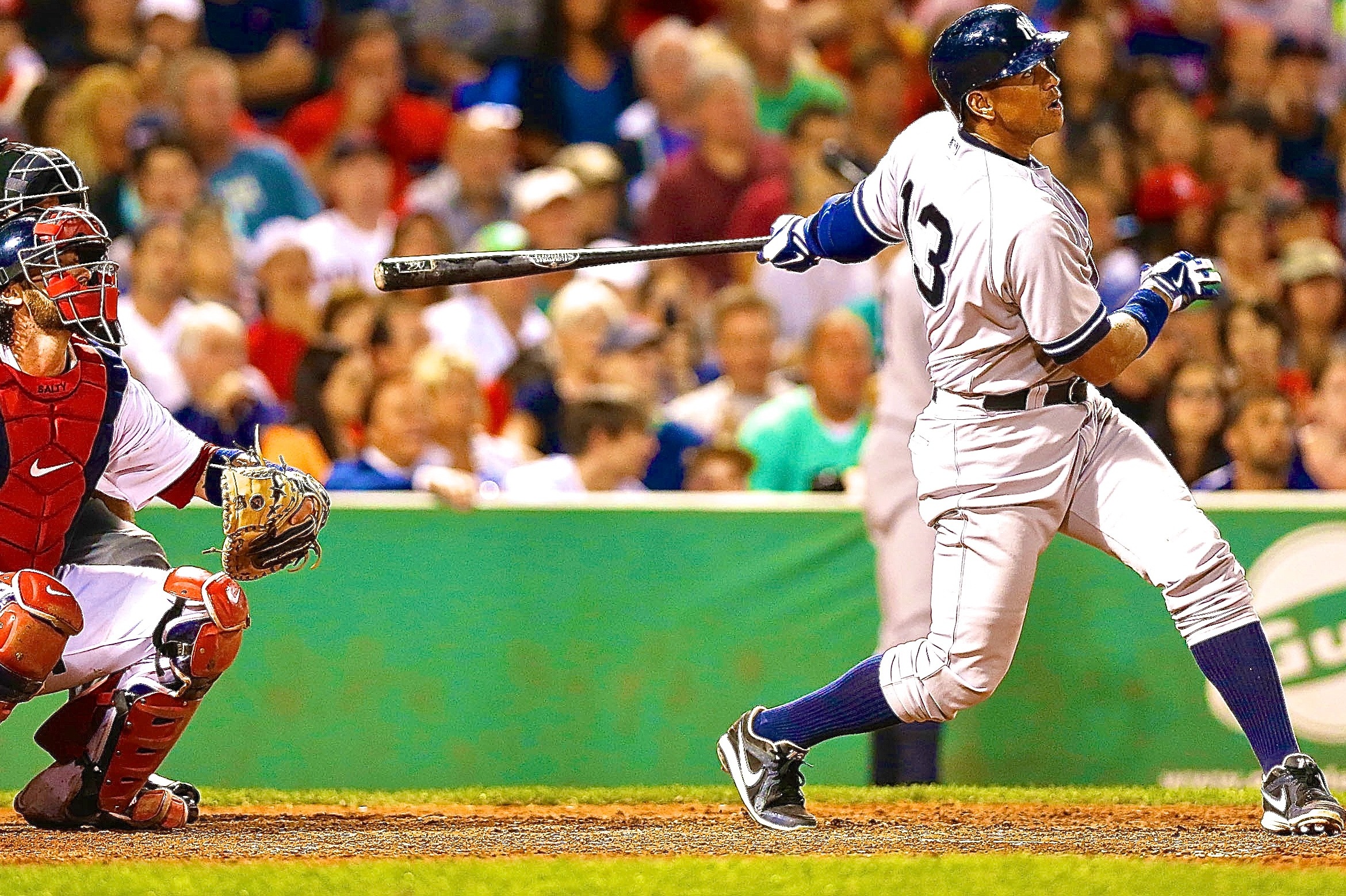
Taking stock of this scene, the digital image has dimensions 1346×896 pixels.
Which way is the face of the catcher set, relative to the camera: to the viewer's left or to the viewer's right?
to the viewer's right

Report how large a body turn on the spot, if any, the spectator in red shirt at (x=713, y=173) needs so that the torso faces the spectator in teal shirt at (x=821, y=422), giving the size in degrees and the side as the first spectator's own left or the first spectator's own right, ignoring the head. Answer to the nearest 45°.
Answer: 0° — they already face them

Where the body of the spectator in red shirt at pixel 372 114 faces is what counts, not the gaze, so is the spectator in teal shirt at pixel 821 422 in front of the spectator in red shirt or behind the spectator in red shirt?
in front

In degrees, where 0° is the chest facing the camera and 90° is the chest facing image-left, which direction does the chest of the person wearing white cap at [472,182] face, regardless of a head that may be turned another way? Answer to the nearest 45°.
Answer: approximately 315°

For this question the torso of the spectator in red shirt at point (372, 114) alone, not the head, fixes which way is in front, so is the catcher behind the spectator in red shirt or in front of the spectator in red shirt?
in front

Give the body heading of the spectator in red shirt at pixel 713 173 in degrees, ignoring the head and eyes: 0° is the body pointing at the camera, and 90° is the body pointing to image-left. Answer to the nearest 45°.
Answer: approximately 0°

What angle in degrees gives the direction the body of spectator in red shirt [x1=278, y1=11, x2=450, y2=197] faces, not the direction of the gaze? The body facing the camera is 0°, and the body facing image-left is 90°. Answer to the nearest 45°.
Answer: approximately 0°

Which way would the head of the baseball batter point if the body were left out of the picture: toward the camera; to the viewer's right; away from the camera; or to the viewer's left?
to the viewer's right

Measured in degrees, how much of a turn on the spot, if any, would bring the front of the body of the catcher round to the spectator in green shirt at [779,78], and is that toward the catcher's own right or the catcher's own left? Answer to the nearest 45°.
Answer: approximately 90° to the catcher's own left
